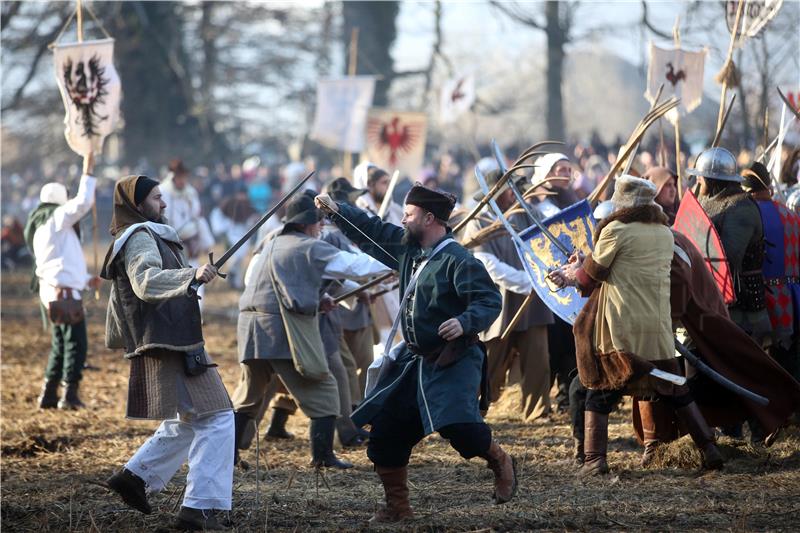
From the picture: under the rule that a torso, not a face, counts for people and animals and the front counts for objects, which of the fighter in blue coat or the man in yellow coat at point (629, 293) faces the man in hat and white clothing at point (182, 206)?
the man in yellow coat at point (629, 293)

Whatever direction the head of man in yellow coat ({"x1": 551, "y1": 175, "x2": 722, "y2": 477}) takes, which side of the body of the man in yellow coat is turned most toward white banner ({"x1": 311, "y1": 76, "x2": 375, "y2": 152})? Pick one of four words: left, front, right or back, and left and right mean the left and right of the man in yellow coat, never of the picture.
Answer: front

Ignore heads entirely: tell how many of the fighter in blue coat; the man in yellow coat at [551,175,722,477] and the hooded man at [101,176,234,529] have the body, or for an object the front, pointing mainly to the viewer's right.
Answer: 1

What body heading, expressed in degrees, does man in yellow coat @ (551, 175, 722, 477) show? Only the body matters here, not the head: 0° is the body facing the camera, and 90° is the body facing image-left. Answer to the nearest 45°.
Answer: approximately 135°

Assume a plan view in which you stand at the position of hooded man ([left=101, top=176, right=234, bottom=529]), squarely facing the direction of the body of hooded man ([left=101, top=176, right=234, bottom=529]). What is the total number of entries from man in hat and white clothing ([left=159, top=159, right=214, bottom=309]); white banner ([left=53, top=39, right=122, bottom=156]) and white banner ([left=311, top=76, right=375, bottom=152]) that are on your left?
3

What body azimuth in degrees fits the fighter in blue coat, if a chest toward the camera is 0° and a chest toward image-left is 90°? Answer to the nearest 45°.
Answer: approximately 45°

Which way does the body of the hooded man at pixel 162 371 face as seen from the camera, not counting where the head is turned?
to the viewer's right

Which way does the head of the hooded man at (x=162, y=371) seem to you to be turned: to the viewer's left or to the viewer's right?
to the viewer's right

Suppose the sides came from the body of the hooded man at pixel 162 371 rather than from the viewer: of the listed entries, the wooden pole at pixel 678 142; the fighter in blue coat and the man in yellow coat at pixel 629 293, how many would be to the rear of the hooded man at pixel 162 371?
0

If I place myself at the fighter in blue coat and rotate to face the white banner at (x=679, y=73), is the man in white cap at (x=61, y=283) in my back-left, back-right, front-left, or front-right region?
front-left

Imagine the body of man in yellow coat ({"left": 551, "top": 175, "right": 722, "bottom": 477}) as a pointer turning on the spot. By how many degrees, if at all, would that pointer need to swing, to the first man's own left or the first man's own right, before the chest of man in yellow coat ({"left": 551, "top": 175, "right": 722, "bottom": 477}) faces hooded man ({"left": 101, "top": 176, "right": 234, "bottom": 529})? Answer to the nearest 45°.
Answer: approximately 90° to the first man's own left

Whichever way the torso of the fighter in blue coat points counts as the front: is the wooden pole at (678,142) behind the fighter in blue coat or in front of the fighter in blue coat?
behind

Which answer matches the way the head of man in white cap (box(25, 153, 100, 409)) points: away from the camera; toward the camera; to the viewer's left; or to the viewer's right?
away from the camera

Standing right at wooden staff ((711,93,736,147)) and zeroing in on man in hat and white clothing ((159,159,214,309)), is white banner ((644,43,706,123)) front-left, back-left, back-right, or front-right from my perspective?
front-right

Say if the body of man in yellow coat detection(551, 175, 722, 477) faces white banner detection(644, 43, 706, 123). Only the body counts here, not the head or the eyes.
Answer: no

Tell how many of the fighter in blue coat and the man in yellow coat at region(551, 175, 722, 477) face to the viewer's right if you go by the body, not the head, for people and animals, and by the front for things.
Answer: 0

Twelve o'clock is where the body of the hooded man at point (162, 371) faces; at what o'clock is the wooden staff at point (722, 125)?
The wooden staff is roughly at 11 o'clock from the hooded man.

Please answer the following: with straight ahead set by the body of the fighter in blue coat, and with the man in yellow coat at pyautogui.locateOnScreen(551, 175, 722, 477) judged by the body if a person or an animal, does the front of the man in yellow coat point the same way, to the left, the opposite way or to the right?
to the right

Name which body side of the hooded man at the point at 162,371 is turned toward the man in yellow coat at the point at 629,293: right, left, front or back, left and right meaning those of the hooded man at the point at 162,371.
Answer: front
